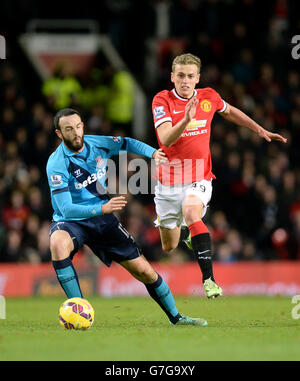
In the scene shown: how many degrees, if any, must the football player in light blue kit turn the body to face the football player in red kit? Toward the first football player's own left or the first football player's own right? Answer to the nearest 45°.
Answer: approximately 90° to the first football player's own left

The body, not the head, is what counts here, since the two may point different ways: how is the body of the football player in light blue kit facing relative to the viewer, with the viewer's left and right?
facing the viewer and to the right of the viewer

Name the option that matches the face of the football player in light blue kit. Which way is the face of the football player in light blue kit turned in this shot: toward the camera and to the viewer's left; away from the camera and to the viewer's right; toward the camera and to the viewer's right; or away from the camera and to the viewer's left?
toward the camera and to the viewer's right
